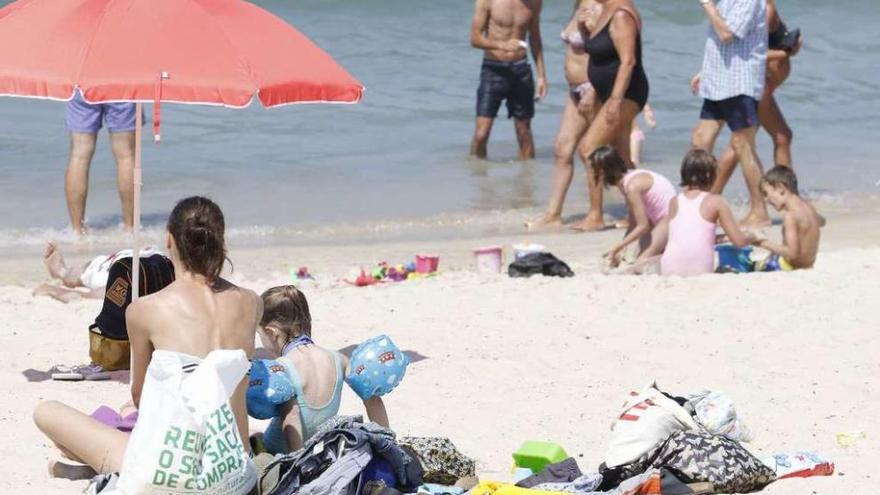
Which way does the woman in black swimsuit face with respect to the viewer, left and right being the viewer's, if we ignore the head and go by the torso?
facing to the left of the viewer

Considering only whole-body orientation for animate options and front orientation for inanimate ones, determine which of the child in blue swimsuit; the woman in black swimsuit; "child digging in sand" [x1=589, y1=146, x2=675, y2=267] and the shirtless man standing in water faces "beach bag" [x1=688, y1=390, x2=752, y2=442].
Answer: the shirtless man standing in water

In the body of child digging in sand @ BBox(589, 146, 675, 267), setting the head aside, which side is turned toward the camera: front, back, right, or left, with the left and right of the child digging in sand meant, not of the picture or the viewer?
left

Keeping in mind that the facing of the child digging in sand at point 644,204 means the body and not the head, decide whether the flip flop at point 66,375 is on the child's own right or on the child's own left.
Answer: on the child's own left

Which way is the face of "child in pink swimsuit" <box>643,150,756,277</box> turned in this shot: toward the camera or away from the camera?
away from the camera

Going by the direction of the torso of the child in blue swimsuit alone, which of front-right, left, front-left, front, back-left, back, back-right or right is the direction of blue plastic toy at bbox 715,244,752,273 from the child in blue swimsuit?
right
